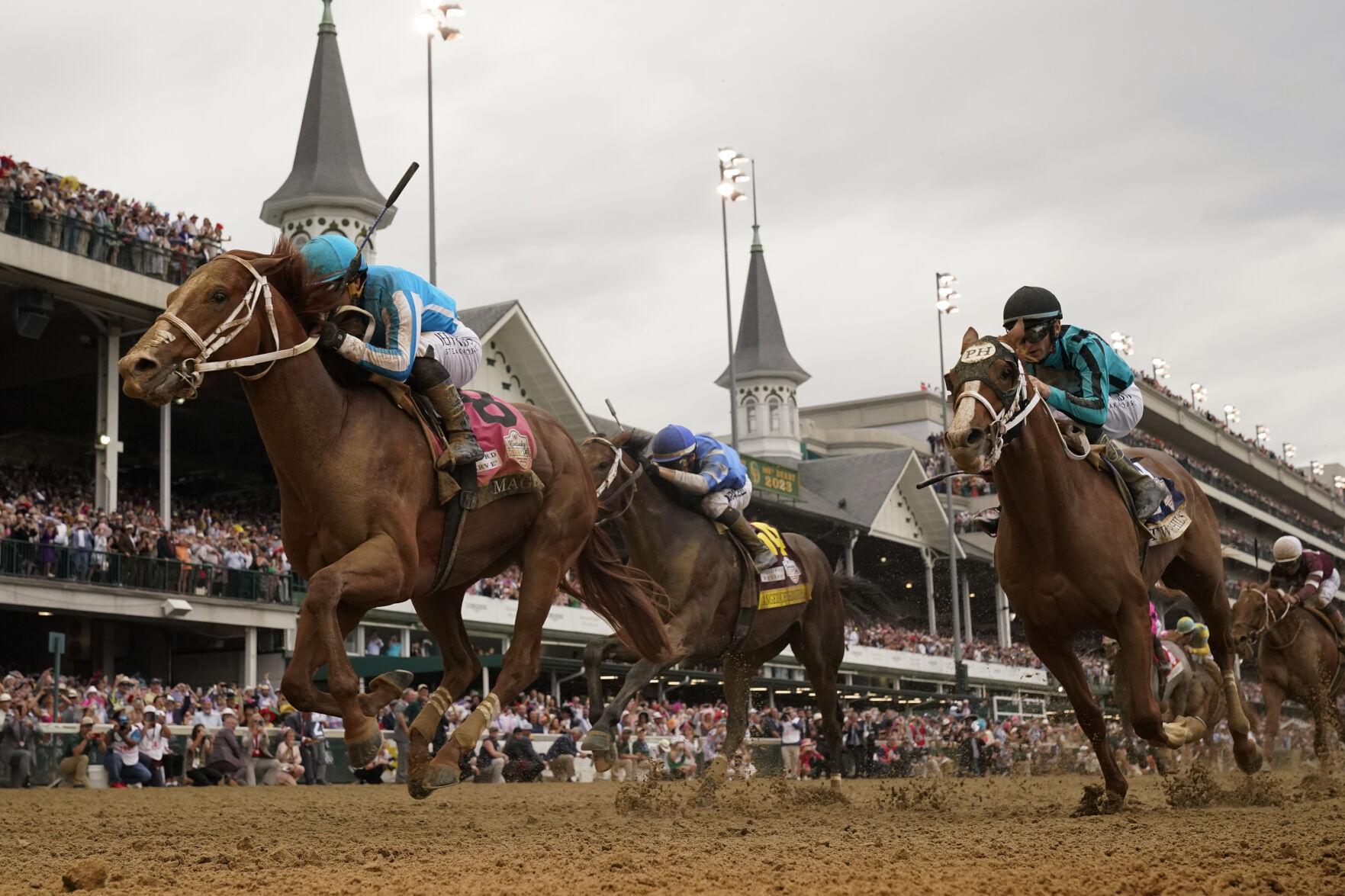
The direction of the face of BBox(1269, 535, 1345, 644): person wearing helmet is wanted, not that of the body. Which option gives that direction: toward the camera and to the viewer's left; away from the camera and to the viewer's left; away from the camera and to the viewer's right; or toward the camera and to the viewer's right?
toward the camera and to the viewer's left

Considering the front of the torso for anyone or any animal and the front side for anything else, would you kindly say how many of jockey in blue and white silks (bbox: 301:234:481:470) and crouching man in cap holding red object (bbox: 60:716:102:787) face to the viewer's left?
1

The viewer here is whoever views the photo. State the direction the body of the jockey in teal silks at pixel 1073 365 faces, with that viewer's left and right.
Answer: facing the viewer and to the left of the viewer

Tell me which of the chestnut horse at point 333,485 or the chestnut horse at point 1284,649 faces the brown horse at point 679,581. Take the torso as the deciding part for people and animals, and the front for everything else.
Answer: the chestnut horse at point 1284,649

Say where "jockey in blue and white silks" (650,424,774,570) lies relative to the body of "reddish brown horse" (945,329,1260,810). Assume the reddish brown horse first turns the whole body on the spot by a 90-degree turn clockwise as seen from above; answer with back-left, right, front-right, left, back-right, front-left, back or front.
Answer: front

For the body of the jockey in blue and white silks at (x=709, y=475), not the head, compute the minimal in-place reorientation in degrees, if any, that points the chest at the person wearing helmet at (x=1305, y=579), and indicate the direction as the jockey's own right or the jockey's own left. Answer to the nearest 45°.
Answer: approximately 180°

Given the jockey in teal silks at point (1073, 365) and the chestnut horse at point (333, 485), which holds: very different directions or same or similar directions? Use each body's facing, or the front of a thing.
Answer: same or similar directions

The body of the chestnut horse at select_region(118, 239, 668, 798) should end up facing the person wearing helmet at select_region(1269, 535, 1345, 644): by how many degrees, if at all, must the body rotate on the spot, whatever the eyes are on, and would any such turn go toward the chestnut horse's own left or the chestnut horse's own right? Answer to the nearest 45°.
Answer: approximately 180°

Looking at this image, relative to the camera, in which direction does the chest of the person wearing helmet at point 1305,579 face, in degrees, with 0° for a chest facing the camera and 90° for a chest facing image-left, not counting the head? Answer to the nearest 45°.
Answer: approximately 45°

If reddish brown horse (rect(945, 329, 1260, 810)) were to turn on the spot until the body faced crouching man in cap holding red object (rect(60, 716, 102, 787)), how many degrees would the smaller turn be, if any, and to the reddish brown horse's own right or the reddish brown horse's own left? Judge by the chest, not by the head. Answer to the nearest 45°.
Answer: approximately 90° to the reddish brown horse's own right

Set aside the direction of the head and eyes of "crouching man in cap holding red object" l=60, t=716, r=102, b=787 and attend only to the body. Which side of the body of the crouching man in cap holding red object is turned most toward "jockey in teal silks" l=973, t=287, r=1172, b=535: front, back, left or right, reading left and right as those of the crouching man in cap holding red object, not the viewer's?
front

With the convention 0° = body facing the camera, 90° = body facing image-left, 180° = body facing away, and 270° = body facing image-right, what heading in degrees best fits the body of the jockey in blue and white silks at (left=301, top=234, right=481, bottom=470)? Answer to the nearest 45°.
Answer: approximately 90°

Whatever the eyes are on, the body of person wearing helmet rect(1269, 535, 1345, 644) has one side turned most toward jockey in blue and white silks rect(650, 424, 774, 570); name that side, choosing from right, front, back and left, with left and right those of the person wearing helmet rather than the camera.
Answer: front

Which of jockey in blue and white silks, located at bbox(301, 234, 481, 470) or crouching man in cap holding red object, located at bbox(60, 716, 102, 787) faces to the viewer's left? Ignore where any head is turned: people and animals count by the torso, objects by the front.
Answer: the jockey in blue and white silks
